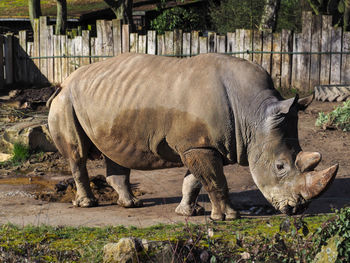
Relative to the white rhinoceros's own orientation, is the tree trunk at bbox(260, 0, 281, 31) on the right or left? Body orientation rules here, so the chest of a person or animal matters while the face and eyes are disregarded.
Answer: on its left

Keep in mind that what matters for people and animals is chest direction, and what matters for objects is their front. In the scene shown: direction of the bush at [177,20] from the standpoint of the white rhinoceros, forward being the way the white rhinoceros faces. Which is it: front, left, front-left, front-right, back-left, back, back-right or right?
left

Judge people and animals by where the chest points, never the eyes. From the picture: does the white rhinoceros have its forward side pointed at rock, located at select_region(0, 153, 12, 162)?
no

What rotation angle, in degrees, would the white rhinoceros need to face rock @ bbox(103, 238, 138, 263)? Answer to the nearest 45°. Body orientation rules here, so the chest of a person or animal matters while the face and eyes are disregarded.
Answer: approximately 90° to its right

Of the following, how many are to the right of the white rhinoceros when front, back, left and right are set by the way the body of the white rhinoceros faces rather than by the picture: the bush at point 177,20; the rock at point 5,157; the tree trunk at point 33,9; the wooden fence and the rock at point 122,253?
1

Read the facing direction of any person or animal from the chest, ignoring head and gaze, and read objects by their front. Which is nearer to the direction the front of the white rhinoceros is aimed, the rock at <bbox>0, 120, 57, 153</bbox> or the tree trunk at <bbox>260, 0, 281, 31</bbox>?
the tree trunk

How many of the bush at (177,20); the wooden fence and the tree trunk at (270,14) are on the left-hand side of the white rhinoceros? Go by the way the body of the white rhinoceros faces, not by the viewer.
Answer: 3

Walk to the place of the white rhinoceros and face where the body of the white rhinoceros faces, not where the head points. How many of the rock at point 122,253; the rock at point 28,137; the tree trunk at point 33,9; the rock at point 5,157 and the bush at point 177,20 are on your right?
1

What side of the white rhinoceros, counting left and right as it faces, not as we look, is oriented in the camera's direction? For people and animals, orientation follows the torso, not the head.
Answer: right

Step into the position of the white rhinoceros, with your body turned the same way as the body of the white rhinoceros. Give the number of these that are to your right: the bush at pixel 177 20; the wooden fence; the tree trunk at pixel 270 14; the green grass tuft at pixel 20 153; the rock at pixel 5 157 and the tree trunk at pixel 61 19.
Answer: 0

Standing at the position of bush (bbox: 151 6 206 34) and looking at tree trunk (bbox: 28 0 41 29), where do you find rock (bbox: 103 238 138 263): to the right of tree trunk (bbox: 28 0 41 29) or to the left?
left

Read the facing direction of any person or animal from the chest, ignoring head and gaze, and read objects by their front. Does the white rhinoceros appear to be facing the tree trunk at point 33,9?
no

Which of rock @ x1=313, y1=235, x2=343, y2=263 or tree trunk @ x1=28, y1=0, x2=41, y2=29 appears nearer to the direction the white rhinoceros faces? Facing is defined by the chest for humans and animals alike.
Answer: the rock

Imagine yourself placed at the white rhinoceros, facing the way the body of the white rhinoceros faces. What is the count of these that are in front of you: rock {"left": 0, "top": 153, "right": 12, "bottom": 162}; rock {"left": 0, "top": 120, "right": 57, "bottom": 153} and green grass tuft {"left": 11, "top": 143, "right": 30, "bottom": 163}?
0

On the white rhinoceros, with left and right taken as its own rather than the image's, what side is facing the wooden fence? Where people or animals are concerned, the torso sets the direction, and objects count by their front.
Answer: left

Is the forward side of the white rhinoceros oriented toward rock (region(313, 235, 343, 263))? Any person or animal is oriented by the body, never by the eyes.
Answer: no

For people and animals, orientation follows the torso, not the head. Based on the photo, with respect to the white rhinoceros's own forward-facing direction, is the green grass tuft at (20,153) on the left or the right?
on its left
